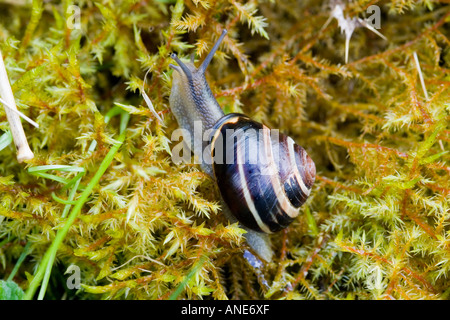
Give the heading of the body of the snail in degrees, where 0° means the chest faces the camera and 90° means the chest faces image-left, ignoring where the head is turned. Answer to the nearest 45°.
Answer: approximately 135°
